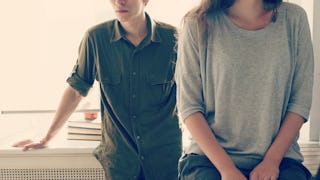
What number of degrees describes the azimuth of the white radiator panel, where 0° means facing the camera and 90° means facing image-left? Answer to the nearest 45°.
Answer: approximately 0°

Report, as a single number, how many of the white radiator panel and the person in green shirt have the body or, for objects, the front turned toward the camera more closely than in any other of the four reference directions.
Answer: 2

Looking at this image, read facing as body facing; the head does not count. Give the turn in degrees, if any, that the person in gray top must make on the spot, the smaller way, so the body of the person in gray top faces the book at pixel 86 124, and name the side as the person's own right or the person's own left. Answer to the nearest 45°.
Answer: approximately 135° to the person's own right

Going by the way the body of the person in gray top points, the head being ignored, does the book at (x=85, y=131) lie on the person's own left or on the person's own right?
on the person's own right

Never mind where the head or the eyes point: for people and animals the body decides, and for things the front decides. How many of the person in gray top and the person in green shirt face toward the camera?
2

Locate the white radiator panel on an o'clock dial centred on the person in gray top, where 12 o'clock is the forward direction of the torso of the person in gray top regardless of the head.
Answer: The white radiator panel is roughly at 4 o'clock from the person in gray top.

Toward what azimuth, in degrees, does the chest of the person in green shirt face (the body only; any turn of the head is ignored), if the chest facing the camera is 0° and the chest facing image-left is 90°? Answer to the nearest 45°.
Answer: approximately 0°
